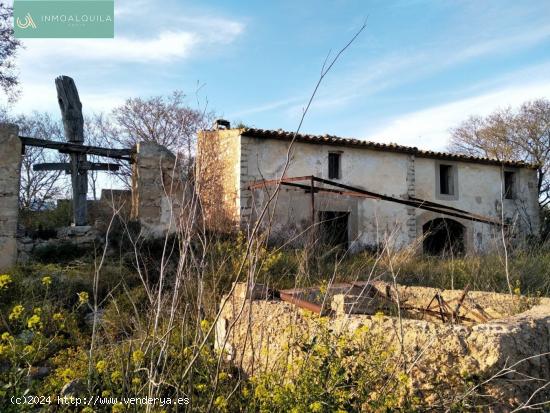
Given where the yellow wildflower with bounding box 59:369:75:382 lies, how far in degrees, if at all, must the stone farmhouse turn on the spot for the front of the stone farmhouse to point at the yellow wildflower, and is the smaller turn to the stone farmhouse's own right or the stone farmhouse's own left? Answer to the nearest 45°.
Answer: approximately 45° to the stone farmhouse's own right

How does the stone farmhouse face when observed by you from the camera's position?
facing the viewer and to the right of the viewer

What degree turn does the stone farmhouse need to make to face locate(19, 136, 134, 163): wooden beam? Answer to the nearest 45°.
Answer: approximately 90° to its right

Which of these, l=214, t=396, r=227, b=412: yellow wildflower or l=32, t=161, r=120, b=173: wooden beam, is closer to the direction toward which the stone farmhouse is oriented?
the yellow wildflower

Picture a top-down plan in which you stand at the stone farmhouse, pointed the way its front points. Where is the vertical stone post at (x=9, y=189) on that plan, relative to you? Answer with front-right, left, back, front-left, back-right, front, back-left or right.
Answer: right

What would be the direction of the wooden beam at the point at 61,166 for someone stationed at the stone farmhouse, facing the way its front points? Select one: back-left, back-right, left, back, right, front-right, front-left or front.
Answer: right

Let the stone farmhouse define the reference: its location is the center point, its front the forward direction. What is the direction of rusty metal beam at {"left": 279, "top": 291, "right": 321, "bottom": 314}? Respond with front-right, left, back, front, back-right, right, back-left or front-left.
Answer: front-right

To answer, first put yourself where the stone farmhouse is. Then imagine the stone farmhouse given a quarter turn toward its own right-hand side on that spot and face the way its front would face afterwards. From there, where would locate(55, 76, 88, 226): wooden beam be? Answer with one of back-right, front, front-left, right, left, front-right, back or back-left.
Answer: front

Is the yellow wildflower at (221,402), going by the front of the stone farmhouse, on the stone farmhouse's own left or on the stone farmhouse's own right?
on the stone farmhouse's own right

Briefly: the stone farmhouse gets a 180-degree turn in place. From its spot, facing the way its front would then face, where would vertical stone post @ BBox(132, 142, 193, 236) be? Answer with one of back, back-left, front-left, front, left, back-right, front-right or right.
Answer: left

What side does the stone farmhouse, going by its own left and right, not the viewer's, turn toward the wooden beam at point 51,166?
right

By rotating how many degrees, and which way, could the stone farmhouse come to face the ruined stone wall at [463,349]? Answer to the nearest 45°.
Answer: approximately 45° to its right
